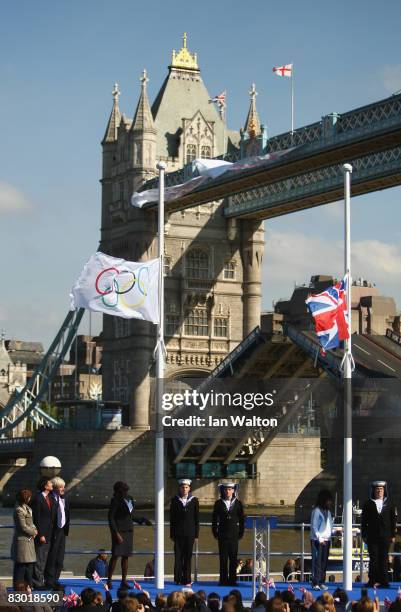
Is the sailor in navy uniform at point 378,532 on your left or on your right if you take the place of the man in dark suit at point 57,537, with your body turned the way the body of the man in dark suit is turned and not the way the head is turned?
on your left

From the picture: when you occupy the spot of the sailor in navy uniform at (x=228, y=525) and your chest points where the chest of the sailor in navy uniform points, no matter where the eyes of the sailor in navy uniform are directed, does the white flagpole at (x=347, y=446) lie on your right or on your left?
on your left

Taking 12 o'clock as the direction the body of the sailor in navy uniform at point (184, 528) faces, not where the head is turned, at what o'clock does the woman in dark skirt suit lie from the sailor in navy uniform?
The woman in dark skirt suit is roughly at 2 o'clock from the sailor in navy uniform.

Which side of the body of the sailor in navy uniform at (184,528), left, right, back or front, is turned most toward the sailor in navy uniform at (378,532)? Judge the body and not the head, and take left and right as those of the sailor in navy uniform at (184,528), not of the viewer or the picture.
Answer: left

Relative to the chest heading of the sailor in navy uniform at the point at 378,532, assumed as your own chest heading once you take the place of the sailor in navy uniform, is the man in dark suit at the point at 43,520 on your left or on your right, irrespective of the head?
on your right

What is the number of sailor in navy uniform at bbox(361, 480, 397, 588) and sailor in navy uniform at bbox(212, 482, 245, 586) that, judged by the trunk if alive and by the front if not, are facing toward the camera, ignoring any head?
2

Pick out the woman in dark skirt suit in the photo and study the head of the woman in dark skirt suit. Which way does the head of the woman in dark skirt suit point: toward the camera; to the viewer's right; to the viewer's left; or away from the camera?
to the viewer's right

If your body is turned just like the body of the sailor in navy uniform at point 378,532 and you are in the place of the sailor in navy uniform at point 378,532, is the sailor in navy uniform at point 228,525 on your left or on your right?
on your right

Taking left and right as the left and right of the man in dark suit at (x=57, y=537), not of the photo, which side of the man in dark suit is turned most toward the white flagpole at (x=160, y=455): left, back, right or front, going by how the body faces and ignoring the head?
front

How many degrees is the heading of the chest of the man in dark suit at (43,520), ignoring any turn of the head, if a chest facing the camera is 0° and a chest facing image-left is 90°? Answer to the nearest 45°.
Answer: approximately 315°
